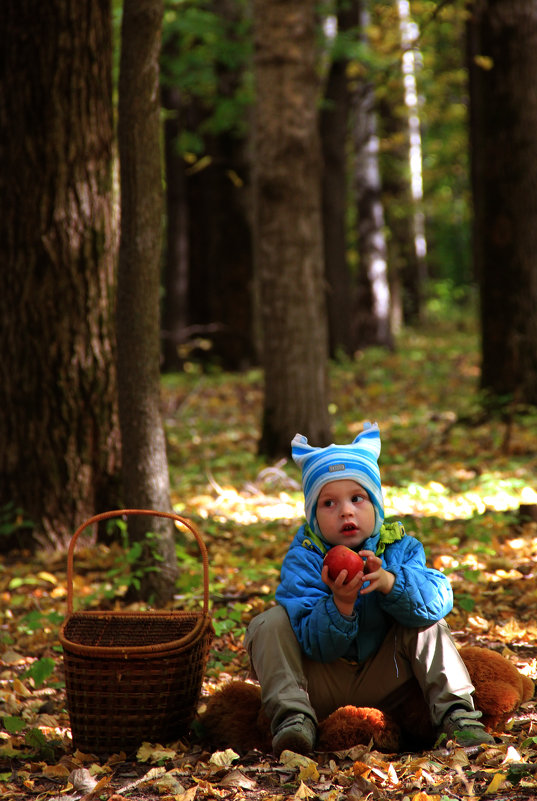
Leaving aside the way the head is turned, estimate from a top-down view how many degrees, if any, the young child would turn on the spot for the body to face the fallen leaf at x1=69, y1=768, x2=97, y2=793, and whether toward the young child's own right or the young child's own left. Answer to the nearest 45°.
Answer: approximately 90° to the young child's own right

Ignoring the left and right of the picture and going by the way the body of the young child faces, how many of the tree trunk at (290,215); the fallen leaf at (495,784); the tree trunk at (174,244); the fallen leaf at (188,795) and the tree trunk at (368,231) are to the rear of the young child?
3

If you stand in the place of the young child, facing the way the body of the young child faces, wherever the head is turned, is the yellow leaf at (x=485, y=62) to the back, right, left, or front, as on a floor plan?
back

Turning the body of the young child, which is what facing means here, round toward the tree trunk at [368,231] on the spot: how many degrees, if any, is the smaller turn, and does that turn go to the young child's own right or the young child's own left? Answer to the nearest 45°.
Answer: approximately 180°

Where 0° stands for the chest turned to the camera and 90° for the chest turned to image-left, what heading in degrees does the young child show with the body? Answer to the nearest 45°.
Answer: approximately 0°

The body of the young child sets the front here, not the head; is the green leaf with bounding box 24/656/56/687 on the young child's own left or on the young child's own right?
on the young child's own right

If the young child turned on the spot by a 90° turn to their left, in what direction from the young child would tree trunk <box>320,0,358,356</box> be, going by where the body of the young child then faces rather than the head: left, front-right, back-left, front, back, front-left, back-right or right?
left

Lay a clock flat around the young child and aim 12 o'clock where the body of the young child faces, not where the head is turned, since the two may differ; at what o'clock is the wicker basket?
The wicker basket is roughly at 3 o'clock from the young child.

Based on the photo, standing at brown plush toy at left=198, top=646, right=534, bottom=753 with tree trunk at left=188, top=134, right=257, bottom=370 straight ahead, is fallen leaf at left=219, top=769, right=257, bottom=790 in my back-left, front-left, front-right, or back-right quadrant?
back-left
